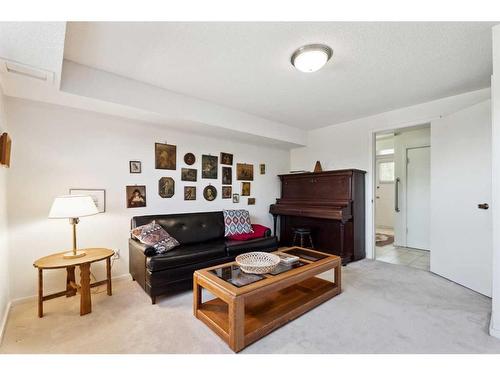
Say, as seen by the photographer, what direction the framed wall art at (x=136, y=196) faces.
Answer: facing the viewer

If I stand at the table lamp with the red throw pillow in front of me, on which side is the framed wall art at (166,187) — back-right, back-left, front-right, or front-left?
front-left

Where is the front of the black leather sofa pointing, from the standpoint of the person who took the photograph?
facing the viewer and to the right of the viewer

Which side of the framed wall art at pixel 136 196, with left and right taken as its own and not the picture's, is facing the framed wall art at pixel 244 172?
left

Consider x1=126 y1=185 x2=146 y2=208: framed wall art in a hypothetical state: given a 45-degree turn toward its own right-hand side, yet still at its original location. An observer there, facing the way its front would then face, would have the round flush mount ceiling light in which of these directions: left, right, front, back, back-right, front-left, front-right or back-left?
left

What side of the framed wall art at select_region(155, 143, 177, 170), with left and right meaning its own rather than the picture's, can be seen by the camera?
front

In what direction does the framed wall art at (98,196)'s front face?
toward the camera

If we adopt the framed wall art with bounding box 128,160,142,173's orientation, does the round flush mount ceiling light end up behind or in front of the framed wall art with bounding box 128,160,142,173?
in front
